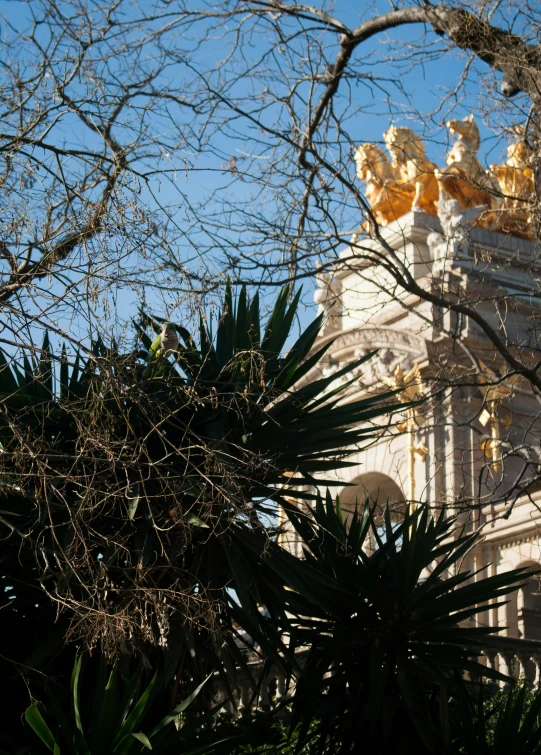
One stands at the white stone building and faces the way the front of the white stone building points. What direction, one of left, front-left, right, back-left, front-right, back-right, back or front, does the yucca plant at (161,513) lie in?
front-left

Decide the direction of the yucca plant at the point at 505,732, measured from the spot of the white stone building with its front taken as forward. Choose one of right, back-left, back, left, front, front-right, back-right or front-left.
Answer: front-left

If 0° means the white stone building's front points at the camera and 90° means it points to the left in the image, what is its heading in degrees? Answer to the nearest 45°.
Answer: approximately 45°
